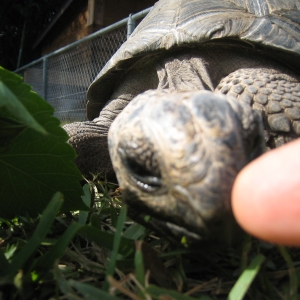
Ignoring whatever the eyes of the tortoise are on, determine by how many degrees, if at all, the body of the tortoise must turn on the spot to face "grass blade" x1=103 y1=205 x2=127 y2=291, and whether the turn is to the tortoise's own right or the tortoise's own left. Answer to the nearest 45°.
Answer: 0° — it already faces it

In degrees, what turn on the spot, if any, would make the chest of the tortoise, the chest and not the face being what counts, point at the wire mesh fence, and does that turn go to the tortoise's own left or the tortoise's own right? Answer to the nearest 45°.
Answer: approximately 180°

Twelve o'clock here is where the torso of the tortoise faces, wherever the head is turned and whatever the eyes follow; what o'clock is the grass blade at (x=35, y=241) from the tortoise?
The grass blade is roughly at 1 o'clock from the tortoise.

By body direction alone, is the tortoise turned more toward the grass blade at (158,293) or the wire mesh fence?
the grass blade

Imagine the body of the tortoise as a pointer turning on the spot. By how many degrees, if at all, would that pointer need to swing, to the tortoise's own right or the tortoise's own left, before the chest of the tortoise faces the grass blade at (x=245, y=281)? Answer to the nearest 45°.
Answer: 0° — it already faces it

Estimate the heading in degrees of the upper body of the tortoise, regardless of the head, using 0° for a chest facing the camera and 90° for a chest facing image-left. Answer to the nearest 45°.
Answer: approximately 0°
